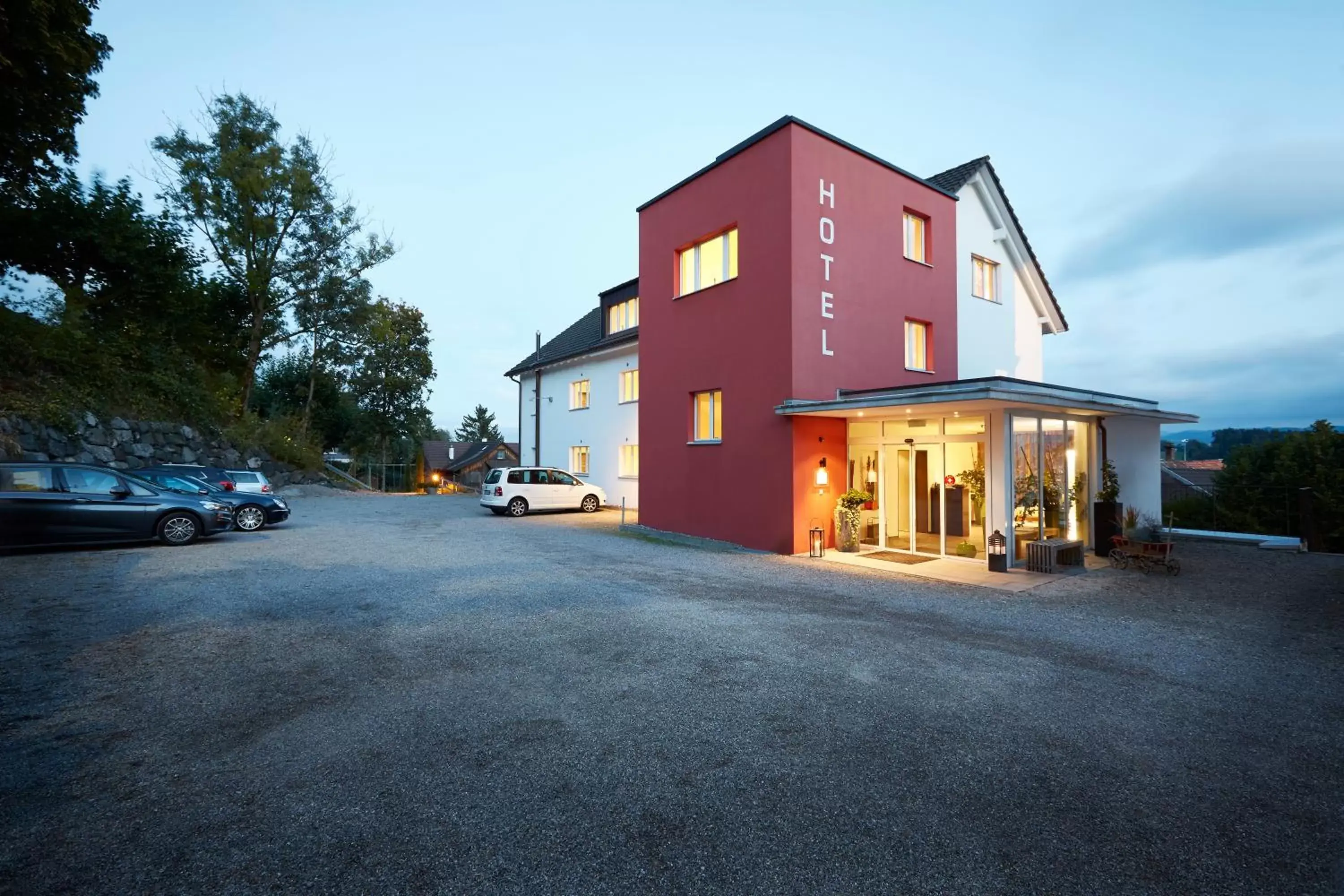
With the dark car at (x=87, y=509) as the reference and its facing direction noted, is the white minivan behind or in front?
in front

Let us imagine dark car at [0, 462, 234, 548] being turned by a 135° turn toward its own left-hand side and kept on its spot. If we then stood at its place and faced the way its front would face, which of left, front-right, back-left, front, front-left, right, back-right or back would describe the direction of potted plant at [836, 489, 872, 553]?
back

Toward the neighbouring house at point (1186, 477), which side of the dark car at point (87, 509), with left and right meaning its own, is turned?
front

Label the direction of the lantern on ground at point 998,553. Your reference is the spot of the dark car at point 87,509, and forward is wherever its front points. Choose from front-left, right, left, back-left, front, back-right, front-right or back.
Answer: front-right

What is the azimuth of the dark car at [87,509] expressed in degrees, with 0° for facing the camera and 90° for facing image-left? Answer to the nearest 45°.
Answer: approximately 270°

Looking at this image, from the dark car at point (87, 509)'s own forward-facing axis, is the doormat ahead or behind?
ahead

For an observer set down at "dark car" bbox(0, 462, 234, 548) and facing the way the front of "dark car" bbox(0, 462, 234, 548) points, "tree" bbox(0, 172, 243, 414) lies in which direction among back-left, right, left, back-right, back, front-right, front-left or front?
left

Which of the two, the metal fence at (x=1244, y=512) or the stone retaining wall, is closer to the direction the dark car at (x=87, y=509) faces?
the metal fence

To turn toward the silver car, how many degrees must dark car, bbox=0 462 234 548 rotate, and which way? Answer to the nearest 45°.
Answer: approximately 45° to its left

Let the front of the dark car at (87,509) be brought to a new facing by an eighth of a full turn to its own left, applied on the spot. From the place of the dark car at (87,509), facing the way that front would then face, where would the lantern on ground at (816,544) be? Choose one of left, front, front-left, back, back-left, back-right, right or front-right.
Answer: right

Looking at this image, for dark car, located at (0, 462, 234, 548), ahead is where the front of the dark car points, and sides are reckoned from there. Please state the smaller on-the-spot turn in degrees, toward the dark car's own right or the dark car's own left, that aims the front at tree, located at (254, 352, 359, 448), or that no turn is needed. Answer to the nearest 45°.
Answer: approximately 90° to the dark car's own left

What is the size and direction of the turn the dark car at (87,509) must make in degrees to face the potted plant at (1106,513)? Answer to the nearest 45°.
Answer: approximately 45° to its right

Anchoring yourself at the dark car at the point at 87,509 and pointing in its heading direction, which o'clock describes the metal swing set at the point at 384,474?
The metal swing set is roughly at 10 o'clock from the dark car.

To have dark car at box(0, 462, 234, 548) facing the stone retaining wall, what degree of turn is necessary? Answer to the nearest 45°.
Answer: approximately 90° to its left
